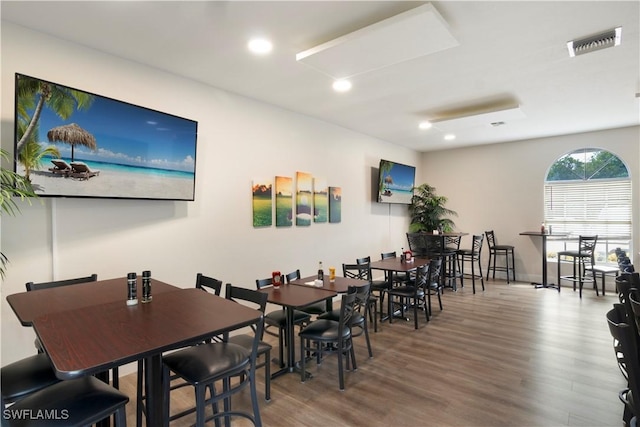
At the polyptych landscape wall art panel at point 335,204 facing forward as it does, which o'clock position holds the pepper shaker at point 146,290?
The pepper shaker is roughly at 2 o'clock from the polyptych landscape wall art panel.

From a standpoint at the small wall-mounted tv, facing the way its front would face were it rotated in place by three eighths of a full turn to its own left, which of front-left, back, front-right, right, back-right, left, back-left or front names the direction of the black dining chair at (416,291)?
back

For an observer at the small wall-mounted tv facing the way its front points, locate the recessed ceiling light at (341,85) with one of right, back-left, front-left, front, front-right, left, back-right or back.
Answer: front-right

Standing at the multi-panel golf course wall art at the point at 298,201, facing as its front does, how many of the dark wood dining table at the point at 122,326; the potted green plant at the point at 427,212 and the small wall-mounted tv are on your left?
2

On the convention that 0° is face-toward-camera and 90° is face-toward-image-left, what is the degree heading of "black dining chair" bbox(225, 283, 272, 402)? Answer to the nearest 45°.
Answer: approximately 45°

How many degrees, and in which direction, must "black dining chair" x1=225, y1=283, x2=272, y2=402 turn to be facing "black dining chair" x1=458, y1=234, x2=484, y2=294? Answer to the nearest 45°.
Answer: approximately 180°

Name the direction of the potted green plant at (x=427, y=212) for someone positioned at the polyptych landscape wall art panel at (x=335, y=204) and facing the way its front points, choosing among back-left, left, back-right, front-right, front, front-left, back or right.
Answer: left

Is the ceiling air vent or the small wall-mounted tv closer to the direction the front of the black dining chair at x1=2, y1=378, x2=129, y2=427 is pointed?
the small wall-mounted tv

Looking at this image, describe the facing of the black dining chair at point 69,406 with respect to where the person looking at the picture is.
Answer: facing away from the viewer and to the right of the viewer

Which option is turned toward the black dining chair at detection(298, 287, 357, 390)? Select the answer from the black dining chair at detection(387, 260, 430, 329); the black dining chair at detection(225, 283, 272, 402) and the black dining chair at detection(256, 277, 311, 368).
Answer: the black dining chair at detection(256, 277, 311, 368)
